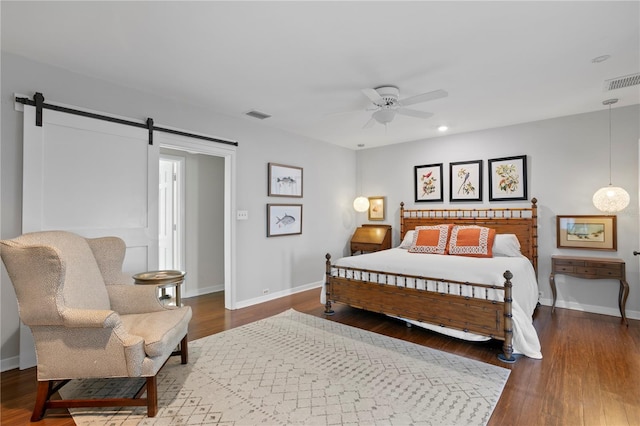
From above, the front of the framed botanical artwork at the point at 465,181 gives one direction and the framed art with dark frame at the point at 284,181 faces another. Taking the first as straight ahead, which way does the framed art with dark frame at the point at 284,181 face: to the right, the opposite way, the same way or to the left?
to the left

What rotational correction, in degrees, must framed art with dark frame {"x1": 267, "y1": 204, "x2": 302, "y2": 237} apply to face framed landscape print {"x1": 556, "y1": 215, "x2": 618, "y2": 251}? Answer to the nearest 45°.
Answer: approximately 45° to its left

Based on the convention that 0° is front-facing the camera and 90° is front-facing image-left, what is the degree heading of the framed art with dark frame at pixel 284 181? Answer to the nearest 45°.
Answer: approximately 315°

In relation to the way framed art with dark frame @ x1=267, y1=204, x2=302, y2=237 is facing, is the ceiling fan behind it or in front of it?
in front

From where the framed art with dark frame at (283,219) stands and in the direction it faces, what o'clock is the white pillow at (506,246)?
The white pillow is roughly at 11 o'clock from the framed art with dark frame.

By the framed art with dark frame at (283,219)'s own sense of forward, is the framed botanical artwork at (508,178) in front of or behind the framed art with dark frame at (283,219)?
in front

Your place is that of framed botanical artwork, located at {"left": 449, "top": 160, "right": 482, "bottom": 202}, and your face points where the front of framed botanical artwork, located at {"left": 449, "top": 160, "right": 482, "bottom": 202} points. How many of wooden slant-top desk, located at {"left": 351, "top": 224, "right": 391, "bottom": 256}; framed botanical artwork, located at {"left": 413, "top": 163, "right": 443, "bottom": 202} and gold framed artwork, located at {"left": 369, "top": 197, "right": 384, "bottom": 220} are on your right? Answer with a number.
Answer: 3

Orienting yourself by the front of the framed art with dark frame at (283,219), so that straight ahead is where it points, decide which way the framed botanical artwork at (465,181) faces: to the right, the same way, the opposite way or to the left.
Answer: to the right

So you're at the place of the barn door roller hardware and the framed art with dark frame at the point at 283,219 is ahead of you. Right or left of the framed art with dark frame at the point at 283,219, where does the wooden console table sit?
right
